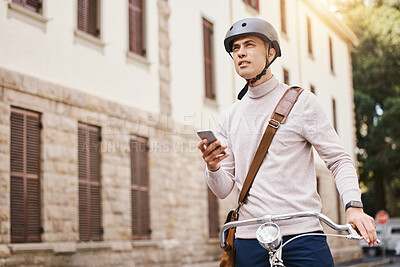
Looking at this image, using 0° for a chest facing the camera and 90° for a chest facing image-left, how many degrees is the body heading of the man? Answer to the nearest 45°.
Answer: approximately 45°

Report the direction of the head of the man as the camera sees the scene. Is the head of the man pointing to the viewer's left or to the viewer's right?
to the viewer's left

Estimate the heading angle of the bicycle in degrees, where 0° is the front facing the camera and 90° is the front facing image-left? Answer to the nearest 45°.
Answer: approximately 45°
